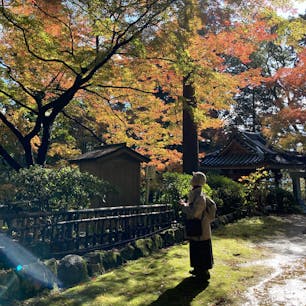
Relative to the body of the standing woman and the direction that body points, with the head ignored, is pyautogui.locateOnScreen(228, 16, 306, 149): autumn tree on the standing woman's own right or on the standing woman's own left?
on the standing woman's own right

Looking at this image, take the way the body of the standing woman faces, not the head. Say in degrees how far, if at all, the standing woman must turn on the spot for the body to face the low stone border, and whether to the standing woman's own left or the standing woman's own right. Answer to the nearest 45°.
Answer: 0° — they already face it

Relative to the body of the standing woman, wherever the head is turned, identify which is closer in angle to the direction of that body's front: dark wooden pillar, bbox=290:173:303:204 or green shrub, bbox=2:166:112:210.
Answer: the green shrub

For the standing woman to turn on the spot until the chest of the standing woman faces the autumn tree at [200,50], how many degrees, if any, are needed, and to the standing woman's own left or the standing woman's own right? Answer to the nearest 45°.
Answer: approximately 90° to the standing woman's own right

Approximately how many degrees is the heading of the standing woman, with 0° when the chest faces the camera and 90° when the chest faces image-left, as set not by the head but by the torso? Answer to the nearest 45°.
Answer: approximately 90°

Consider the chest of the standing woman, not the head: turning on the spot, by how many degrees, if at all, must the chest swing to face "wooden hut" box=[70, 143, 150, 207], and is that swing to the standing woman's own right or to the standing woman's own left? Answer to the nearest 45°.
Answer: approximately 45° to the standing woman's own right

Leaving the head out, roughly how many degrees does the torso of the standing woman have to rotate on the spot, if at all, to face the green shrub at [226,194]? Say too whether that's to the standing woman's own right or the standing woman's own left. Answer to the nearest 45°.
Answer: approximately 90° to the standing woman's own right

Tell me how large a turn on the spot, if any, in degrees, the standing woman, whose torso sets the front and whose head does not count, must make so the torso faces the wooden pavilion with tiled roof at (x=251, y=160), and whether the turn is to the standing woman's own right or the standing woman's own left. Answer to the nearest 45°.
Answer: approximately 90° to the standing woman's own right
